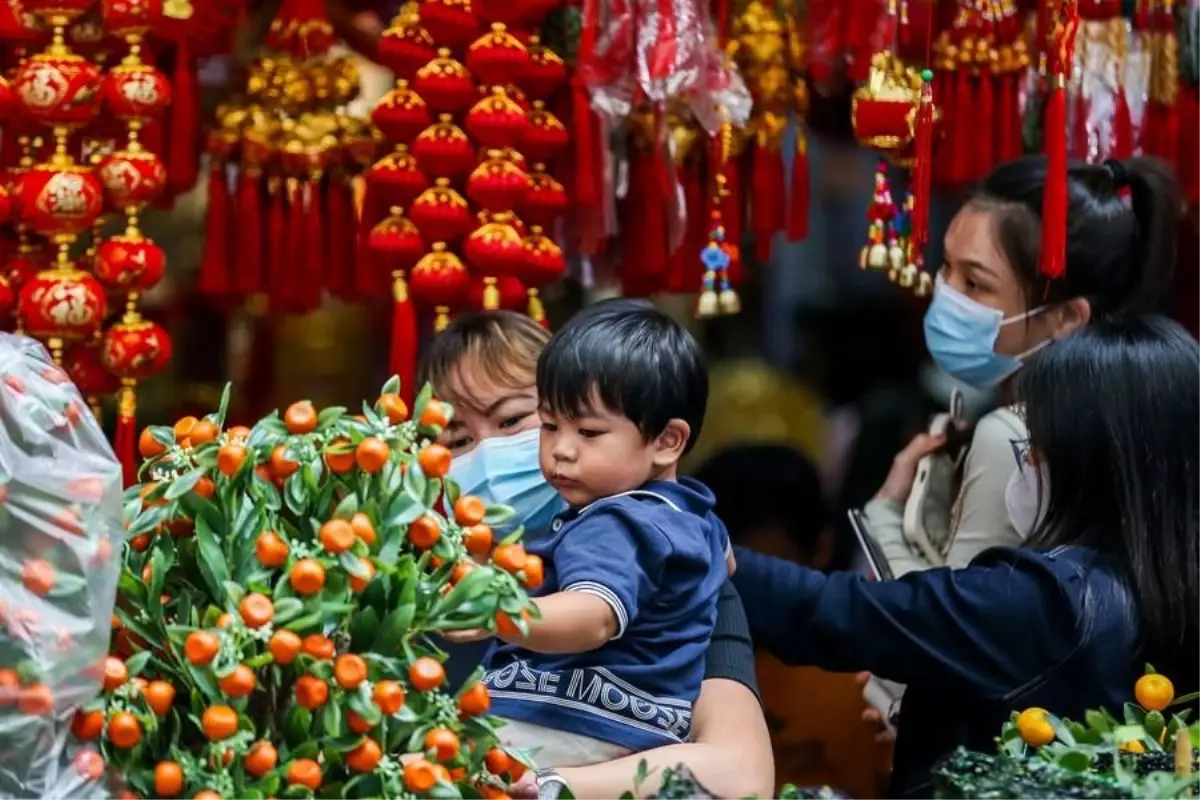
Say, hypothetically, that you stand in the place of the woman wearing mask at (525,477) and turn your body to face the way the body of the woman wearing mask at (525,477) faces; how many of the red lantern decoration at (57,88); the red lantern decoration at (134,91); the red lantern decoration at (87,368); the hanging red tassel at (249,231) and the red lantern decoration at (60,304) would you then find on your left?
0

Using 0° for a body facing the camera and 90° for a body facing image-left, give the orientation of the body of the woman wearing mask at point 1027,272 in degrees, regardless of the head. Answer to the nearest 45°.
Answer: approximately 45°

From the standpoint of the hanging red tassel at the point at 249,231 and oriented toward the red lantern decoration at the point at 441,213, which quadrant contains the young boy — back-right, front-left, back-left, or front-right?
front-right

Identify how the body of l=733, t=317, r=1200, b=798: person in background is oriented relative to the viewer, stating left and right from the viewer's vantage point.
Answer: facing away from the viewer and to the left of the viewer

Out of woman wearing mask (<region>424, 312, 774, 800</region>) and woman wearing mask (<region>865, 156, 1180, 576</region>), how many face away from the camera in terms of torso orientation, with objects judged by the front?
0

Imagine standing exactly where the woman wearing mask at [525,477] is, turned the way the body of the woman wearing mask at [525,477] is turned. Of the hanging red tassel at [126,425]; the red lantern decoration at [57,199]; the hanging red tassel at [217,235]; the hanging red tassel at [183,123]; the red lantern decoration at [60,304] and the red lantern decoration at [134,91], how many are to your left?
0

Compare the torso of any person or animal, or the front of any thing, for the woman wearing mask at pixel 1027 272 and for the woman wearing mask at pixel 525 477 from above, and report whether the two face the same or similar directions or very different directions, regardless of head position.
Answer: same or similar directions

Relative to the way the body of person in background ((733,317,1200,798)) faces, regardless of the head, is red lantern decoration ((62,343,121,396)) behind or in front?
in front

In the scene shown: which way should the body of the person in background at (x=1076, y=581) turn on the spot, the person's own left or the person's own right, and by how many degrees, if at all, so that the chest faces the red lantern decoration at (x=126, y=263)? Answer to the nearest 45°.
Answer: approximately 45° to the person's own left

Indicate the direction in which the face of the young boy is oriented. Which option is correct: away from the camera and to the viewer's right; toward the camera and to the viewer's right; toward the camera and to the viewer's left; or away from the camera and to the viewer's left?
toward the camera and to the viewer's left

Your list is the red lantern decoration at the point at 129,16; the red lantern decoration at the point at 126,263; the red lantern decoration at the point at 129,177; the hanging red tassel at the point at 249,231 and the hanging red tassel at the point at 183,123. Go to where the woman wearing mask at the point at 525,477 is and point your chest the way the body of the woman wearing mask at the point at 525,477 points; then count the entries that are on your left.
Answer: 0

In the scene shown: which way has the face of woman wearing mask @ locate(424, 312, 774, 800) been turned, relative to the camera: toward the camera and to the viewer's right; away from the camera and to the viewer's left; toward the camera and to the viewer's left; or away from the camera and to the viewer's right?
toward the camera and to the viewer's left

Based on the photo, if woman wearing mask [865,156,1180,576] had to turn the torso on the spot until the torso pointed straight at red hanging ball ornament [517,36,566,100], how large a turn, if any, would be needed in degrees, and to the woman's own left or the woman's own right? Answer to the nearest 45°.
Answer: approximately 45° to the woman's own right

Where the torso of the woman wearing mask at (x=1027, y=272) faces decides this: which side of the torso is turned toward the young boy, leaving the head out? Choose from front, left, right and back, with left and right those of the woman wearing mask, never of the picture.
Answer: front

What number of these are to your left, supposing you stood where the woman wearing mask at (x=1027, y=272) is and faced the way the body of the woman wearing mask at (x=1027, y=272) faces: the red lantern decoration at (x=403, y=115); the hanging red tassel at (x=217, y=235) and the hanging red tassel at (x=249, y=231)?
0

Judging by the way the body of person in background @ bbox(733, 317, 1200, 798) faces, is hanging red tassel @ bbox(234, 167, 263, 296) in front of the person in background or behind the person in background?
in front

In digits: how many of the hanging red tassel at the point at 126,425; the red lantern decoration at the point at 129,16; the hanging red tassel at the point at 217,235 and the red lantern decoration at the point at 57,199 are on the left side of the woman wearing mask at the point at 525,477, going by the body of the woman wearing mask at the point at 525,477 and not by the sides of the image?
0

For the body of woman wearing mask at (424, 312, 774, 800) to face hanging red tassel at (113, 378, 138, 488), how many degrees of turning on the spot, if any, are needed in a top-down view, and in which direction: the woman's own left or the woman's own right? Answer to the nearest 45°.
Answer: approximately 45° to the woman's own right
